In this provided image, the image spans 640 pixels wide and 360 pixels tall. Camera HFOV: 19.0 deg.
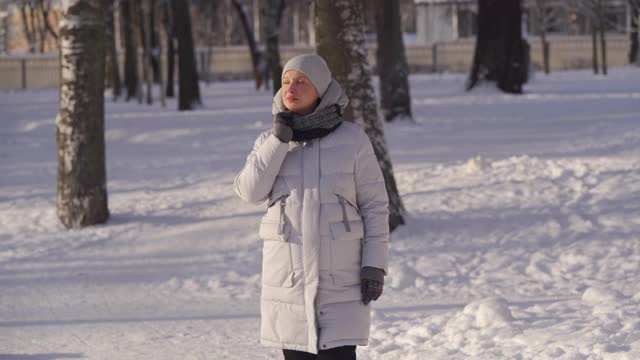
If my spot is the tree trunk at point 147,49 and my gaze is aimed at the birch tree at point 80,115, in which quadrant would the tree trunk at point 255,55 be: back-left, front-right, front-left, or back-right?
back-left

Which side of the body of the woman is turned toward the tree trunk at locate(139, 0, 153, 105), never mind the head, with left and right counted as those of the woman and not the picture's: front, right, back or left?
back

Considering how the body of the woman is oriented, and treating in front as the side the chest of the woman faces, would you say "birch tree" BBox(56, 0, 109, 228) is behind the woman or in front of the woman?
behind

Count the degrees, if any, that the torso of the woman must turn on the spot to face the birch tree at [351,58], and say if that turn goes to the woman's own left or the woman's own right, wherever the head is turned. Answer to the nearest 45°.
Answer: approximately 180°

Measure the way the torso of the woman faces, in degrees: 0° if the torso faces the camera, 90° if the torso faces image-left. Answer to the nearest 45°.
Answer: approximately 0°

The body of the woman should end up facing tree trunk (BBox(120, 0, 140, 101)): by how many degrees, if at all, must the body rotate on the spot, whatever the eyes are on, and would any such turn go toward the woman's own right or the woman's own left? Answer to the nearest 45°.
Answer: approximately 180°

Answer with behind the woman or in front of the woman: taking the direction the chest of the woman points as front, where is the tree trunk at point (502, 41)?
behind

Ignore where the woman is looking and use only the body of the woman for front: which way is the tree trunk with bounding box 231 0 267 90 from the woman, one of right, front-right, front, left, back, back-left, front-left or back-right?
back

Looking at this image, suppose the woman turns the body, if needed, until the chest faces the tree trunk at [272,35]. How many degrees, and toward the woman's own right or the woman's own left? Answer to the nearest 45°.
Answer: approximately 180°
